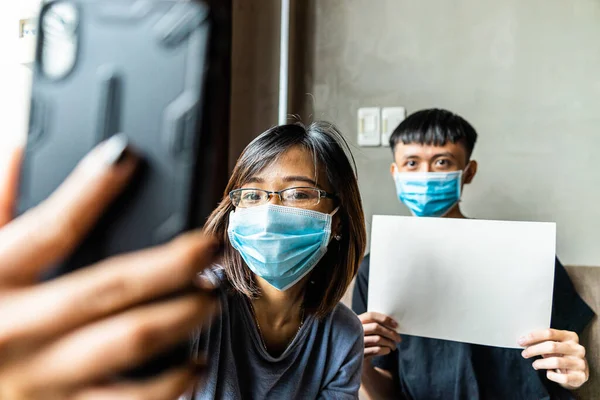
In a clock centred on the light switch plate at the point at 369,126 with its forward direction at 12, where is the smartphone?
The smartphone is roughly at 12 o'clock from the light switch plate.

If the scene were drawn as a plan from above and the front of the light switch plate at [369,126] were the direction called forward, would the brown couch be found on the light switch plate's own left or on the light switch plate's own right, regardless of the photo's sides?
on the light switch plate's own left

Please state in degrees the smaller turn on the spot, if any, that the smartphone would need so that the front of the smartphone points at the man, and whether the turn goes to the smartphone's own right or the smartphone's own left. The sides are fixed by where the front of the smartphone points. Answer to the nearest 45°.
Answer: approximately 45° to the smartphone's own right

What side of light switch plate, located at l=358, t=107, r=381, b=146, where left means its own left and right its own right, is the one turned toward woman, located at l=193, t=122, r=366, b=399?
front

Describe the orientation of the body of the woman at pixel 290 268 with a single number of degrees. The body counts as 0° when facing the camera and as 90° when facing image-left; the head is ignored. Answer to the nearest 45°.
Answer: approximately 0°

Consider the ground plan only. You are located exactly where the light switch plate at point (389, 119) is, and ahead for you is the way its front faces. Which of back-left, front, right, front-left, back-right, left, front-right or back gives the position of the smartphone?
front

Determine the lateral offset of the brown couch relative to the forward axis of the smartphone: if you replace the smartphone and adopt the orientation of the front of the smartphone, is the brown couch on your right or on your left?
on your right

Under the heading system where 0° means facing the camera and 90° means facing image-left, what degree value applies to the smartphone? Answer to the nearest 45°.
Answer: approximately 180°

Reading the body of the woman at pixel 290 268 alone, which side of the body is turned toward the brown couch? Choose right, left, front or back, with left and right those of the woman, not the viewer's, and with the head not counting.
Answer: left

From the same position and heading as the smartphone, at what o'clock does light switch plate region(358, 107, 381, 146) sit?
The light switch plate is roughly at 1 o'clock from the smartphone.

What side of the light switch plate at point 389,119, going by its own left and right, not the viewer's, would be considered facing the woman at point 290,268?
front
